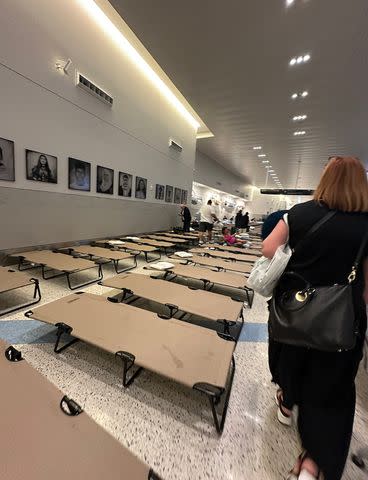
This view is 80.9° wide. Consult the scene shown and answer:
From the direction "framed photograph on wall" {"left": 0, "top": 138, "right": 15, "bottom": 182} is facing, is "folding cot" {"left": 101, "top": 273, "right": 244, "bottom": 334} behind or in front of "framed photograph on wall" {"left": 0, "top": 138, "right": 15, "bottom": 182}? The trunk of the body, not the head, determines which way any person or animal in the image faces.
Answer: in front

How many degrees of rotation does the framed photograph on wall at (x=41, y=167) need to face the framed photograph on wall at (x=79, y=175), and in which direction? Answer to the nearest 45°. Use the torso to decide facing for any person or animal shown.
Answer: approximately 90° to its left

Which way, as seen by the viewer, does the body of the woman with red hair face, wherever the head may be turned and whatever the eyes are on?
away from the camera

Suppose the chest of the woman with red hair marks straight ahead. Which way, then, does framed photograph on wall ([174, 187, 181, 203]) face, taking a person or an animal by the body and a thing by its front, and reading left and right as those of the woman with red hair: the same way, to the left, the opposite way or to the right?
to the right

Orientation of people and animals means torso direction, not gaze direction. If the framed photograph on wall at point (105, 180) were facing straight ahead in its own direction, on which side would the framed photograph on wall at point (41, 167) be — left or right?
on its right

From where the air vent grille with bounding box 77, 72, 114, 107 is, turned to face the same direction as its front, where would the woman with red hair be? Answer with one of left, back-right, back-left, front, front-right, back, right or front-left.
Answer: front-right

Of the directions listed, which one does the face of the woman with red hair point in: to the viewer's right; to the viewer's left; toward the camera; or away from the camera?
away from the camera

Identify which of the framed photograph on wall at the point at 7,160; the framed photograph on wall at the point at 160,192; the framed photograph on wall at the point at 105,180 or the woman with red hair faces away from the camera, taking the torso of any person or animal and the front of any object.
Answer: the woman with red hair

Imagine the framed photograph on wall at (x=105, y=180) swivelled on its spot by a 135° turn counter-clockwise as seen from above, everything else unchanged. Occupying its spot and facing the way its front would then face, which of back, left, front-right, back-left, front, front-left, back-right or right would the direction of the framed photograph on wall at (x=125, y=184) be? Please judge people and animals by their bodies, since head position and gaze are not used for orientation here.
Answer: front-right

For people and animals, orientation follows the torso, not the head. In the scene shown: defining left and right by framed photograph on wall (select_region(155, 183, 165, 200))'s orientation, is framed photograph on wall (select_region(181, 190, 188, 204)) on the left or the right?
on its left

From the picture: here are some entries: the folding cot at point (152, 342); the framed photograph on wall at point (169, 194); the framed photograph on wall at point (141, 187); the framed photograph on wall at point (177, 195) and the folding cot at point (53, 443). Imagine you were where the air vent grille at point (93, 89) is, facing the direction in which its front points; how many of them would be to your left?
3

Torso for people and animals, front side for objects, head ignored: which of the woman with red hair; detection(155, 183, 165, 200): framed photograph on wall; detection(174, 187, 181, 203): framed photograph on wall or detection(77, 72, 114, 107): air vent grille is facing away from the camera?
the woman with red hair

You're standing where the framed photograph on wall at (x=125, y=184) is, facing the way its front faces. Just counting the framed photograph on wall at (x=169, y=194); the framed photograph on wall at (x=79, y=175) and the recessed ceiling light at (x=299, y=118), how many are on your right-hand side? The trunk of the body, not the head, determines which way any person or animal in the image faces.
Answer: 1

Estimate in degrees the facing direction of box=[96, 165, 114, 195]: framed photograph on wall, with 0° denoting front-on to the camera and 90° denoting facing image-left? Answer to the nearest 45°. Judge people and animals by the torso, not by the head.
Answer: approximately 315°

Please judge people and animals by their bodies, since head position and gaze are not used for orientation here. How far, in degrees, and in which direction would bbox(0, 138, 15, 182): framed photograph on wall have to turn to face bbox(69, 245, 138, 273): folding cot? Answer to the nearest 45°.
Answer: approximately 45° to its left
